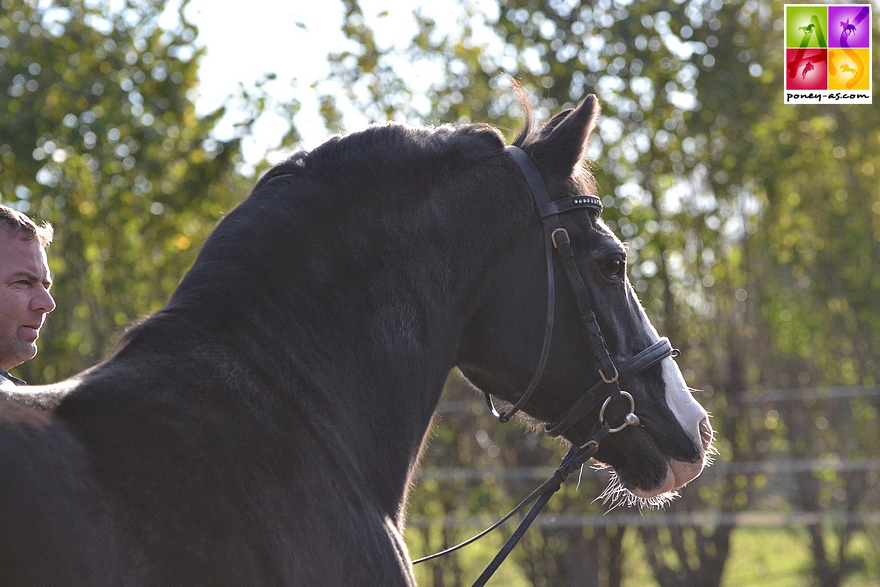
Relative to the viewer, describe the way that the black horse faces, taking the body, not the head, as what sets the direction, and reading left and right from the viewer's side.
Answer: facing to the right of the viewer

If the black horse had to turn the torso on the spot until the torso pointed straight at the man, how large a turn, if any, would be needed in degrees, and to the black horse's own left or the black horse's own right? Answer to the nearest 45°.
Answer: approximately 135° to the black horse's own left
